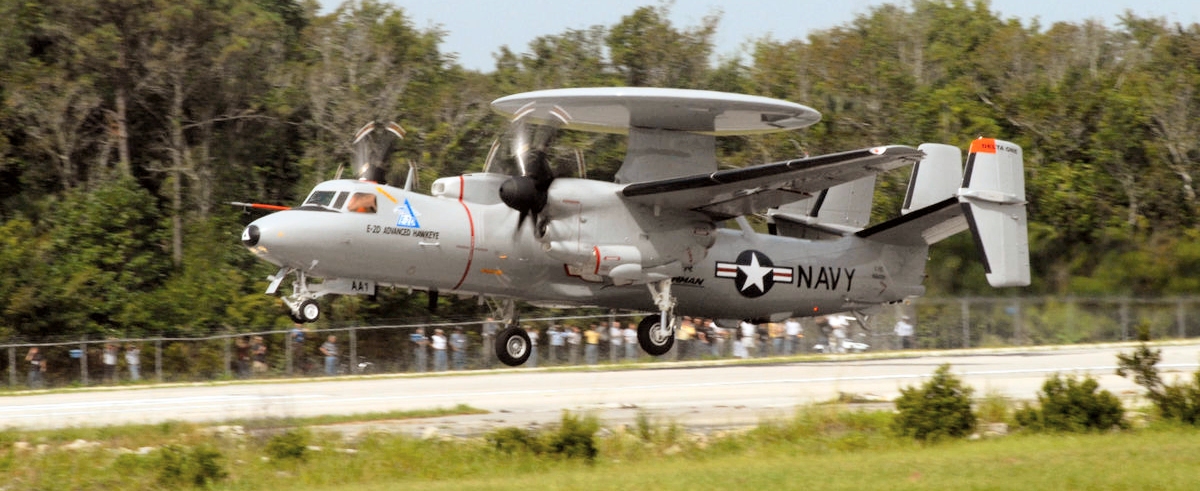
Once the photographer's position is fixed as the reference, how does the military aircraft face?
facing the viewer and to the left of the viewer

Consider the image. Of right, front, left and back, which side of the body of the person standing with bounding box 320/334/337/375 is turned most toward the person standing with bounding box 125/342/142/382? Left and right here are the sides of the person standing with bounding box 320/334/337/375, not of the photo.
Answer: right

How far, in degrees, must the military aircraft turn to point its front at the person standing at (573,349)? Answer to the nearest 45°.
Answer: approximately 135° to its right

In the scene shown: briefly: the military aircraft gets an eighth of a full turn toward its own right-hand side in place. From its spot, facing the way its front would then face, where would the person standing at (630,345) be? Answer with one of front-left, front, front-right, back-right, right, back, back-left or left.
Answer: right

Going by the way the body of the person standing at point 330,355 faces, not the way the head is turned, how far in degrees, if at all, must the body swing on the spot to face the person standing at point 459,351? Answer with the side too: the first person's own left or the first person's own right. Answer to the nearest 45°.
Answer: approximately 90° to the first person's own left

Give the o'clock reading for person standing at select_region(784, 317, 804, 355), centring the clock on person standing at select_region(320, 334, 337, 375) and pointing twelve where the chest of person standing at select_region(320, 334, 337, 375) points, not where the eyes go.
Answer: person standing at select_region(784, 317, 804, 355) is roughly at 9 o'clock from person standing at select_region(320, 334, 337, 375).

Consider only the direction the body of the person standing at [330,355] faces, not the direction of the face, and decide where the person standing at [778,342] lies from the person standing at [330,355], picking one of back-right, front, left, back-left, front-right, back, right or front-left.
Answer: left

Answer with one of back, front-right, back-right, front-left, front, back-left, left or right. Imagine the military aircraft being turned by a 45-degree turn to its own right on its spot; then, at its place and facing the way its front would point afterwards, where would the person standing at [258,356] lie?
front-right

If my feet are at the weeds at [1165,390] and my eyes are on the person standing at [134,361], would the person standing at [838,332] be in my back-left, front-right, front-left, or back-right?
front-right

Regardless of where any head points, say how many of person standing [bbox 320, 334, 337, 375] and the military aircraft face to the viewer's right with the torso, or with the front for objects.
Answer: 0

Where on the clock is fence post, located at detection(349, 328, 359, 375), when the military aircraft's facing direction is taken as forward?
The fence post is roughly at 3 o'clock from the military aircraft.

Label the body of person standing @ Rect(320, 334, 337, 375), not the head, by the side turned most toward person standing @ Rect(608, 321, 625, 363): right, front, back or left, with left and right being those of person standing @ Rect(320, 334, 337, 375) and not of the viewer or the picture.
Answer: left

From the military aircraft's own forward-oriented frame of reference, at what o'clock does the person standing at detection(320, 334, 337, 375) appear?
The person standing is roughly at 3 o'clock from the military aircraft.

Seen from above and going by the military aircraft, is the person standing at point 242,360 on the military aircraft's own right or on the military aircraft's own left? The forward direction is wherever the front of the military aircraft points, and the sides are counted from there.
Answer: on the military aircraft's own right

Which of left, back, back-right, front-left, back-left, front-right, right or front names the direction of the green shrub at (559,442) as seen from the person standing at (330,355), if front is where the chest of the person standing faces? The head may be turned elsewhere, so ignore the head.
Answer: front

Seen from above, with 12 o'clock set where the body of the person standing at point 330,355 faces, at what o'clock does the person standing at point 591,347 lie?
the person standing at point 591,347 is roughly at 9 o'clock from the person standing at point 330,355.

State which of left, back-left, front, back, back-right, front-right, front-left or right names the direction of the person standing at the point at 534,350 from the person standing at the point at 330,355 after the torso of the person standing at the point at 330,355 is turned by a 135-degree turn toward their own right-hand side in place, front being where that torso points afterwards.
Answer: back-right

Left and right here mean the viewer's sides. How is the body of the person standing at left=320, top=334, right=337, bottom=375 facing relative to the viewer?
facing the viewer

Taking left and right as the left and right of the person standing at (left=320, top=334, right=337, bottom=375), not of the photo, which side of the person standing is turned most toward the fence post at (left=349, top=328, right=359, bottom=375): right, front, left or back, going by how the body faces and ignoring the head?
left
